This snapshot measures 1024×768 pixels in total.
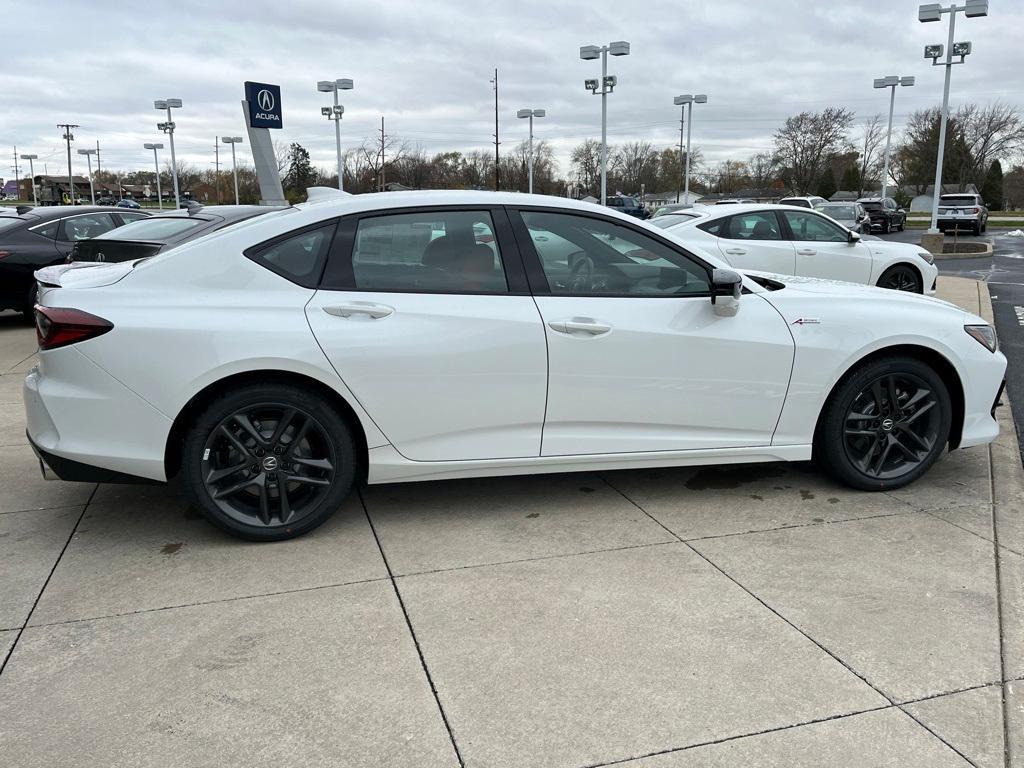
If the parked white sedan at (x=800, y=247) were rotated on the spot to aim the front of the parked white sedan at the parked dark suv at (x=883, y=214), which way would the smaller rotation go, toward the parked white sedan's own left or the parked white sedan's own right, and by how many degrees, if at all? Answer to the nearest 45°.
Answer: approximately 90° to the parked white sedan's own left

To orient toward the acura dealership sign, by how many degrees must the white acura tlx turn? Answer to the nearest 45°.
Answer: approximately 90° to its left

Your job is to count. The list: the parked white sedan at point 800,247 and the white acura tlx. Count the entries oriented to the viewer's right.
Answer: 2

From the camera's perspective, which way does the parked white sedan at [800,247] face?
to the viewer's right

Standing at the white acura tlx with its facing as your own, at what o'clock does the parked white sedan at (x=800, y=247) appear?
The parked white sedan is roughly at 10 o'clock from the white acura tlx.

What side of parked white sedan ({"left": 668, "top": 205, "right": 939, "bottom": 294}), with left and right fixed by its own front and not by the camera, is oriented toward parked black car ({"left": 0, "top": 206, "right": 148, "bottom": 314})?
back

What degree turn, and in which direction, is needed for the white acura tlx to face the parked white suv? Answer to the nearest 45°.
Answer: approximately 45° to its left

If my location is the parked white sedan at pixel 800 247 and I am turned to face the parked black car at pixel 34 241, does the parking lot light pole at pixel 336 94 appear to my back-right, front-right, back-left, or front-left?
front-right

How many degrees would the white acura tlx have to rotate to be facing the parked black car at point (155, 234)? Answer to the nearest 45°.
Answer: approximately 135° to its left

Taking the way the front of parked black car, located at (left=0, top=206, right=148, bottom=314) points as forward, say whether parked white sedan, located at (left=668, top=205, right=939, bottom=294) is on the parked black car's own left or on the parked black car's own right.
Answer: on the parked black car's own right

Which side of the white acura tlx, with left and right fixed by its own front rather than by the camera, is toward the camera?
right
